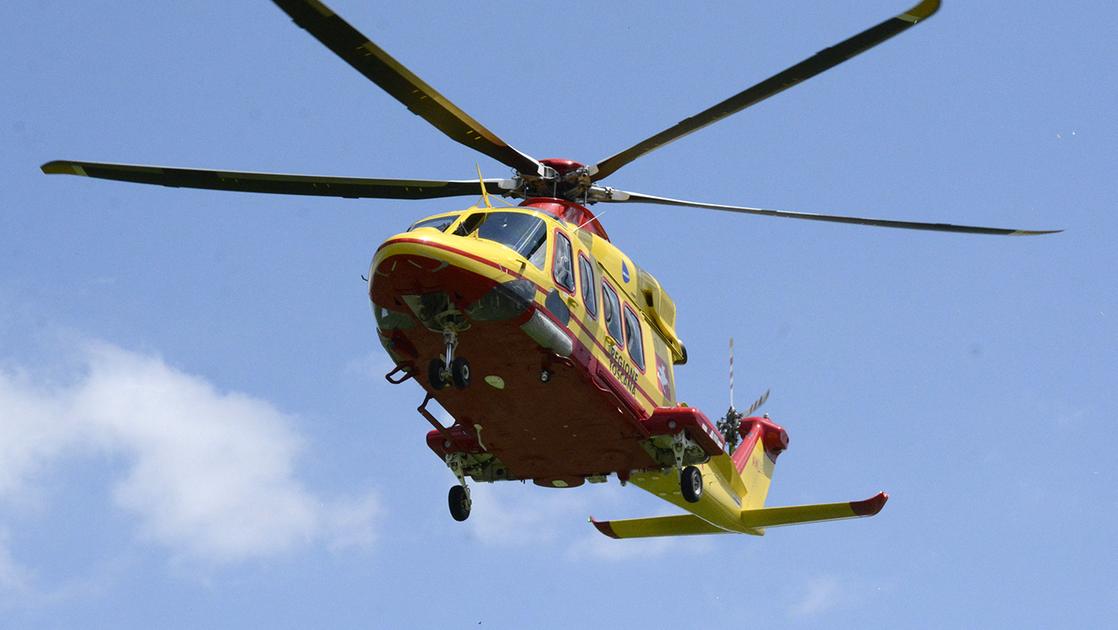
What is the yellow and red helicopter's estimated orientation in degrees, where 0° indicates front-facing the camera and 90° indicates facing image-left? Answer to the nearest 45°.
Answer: approximately 45°
